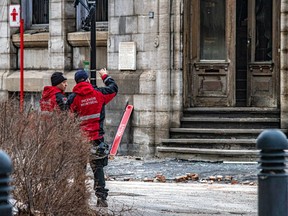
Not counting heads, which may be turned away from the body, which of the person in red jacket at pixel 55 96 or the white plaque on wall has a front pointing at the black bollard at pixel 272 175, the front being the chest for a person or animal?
the white plaque on wall

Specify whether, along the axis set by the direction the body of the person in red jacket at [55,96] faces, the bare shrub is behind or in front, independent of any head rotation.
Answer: behind

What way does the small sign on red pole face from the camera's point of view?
toward the camera

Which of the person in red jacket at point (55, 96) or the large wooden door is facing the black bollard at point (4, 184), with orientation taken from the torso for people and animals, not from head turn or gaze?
the large wooden door

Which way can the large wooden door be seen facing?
toward the camera

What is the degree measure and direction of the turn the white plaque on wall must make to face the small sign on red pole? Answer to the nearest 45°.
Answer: approximately 90° to its right

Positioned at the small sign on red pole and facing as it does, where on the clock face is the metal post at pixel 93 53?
The metal post is roughly at 9 o'clock from the small sign on red pole.

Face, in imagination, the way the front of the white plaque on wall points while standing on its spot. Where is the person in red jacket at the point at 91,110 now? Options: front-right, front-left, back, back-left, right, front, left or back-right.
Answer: front

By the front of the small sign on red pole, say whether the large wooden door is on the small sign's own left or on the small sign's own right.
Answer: on the small sign's own left

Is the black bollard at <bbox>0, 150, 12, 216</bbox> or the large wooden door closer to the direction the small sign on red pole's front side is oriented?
the black bollard

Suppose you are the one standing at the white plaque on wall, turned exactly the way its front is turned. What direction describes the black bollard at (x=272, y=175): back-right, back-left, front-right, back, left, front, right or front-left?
front

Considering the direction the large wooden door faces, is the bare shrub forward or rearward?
forward
